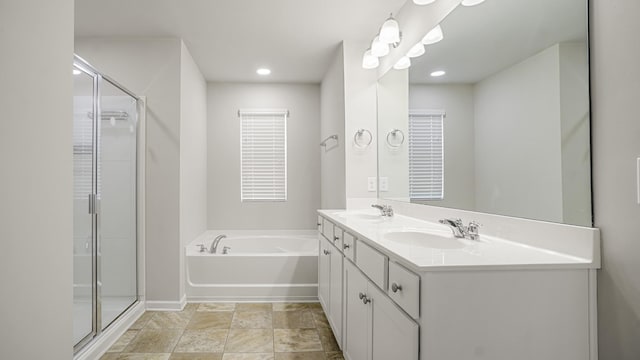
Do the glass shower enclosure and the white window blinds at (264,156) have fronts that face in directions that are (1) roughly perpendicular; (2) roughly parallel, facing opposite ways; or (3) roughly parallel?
roughly perpendicular

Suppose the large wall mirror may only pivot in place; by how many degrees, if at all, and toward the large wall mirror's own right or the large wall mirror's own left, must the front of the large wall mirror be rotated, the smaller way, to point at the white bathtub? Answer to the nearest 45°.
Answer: approximately 45° to the large wall mirror's own right

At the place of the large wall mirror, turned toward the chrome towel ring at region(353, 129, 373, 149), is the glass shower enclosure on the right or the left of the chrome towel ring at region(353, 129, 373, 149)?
left

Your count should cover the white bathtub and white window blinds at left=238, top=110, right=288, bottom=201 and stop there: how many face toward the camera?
2

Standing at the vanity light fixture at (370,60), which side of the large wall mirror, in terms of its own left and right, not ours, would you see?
right

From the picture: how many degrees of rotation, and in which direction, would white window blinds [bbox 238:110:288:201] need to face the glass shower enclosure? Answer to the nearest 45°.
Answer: approximately 45° to its right

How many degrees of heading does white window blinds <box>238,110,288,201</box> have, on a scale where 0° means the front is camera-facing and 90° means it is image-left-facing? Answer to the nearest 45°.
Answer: approximately 0°

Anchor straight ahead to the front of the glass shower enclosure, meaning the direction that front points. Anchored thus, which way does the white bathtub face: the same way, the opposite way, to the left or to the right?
to the right

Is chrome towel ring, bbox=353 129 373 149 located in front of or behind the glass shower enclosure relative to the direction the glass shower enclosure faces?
in front
